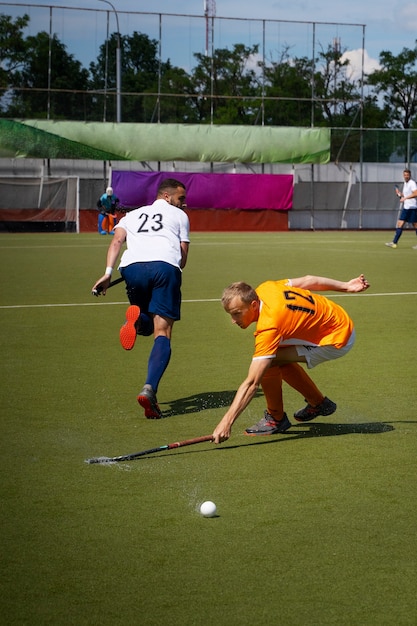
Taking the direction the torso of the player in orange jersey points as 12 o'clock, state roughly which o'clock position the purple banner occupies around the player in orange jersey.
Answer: The purple banner is roughly at 3 o'clock from the player in orange jersey.

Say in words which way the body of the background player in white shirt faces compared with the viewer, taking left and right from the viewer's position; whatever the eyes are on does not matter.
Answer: facing the viewer and to the left of the viewer

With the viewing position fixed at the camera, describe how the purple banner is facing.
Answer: facing the viewer

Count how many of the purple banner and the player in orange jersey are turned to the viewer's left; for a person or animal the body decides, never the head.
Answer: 1

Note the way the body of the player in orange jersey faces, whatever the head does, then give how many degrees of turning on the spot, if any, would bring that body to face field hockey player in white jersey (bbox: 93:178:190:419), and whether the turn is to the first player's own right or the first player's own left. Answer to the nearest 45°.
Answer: approximately 45° to the first player's own right

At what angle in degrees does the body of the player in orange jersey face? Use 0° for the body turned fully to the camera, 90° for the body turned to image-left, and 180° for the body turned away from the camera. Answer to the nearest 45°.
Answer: approximately 90°

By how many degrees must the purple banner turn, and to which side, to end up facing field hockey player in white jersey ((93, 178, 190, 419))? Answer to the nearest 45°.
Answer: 0° — it already faces them

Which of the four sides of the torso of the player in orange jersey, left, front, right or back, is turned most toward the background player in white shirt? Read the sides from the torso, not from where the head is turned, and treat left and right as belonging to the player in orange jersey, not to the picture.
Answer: right

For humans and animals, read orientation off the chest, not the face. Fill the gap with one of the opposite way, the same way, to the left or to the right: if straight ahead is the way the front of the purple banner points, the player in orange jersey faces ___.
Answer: to the right

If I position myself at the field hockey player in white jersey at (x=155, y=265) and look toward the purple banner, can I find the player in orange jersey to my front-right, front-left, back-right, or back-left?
back-right
